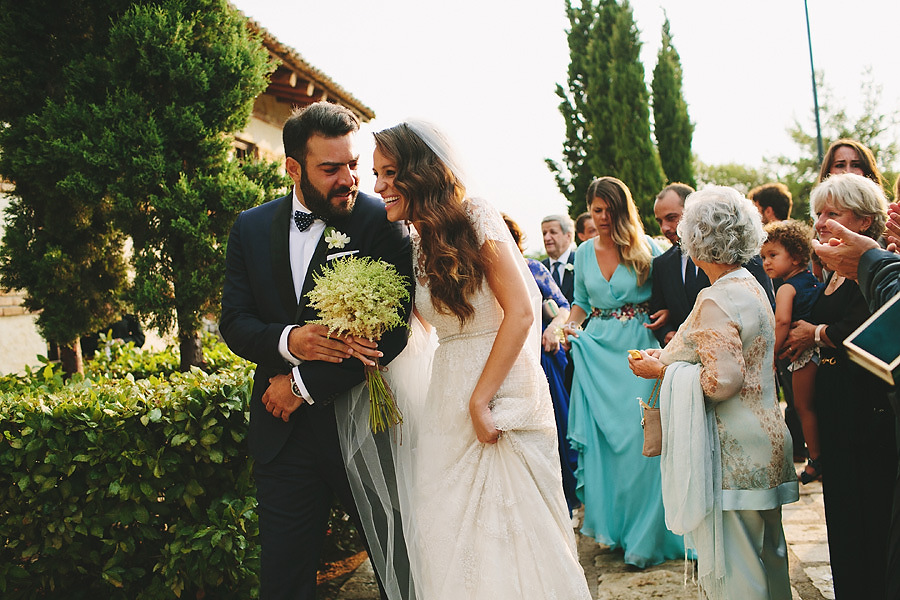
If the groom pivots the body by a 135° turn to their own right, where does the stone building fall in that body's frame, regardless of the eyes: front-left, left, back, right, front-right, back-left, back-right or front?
front-right

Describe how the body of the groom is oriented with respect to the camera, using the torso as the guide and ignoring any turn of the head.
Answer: toward the camera

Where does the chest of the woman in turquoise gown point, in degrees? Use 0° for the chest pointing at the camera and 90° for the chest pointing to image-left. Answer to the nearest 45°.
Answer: approximately 0°

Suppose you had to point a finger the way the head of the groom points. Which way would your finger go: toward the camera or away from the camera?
toward the camera

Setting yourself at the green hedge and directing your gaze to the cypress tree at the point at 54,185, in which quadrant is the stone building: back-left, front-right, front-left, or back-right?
front-right

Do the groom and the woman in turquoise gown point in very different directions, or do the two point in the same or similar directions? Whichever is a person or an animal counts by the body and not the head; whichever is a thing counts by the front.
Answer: same or similar directions

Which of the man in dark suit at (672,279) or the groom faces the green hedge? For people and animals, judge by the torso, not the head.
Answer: the man in dark suit

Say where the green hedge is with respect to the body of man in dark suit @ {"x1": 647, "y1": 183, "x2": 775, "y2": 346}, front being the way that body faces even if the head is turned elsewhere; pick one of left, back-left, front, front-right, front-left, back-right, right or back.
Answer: front

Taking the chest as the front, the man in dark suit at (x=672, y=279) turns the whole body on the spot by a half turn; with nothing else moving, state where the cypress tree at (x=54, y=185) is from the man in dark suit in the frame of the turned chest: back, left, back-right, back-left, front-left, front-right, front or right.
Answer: back-left

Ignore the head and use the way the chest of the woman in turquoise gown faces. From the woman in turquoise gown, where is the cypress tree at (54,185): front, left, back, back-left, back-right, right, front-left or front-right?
right

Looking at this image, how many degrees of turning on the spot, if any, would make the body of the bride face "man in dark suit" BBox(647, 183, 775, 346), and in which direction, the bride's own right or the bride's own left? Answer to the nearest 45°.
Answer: approximately 180°

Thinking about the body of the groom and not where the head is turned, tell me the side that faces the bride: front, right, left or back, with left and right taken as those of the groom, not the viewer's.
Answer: left

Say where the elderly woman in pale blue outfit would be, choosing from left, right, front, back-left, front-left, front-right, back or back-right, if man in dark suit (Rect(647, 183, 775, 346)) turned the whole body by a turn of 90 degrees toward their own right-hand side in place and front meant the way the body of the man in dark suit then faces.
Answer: back-left
